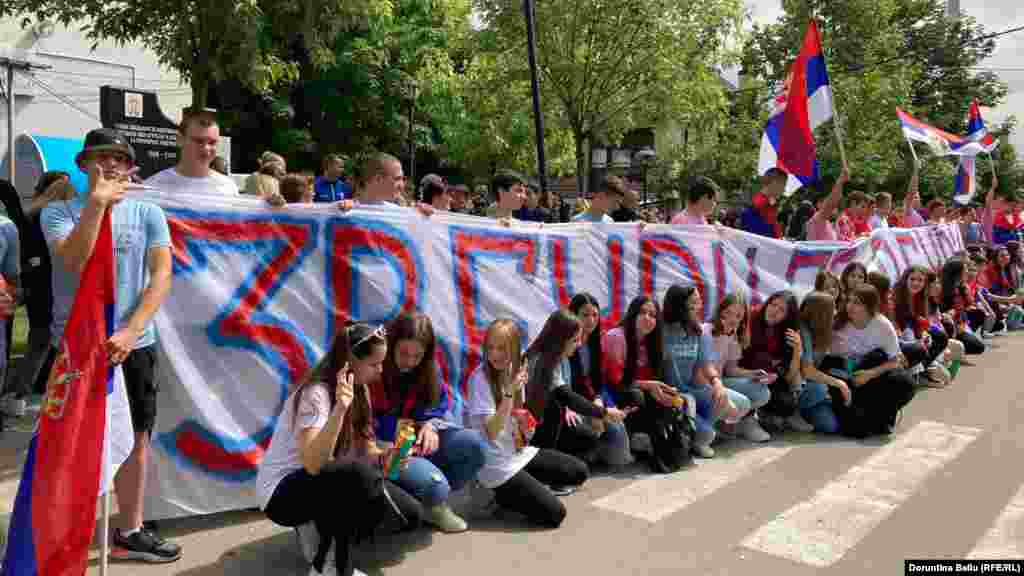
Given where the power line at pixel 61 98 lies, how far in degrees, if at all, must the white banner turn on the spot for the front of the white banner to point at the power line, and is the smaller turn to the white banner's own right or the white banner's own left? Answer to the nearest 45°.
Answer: approximately 180°

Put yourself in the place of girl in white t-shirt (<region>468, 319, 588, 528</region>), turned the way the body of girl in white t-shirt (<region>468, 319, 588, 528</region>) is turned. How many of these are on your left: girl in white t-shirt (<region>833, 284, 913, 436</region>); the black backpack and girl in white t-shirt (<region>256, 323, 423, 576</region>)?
2

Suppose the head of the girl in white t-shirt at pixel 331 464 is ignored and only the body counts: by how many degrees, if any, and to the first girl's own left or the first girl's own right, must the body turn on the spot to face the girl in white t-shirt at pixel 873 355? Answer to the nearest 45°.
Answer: approximately 45° to the first girl's own left

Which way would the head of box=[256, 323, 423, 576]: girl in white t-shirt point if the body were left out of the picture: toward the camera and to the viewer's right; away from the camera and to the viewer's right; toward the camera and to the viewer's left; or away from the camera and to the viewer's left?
toward the camera and to the viewer's right

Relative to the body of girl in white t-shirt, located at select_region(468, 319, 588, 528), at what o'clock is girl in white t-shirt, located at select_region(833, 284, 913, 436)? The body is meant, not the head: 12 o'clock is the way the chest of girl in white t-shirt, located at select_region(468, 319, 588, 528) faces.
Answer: girl in white t-shirt, located at select_region(833, 284, 913, 436) is roughly at 9 o'clock from girl in white t-shirt, located at select_region(468, 319, 588, 528).
